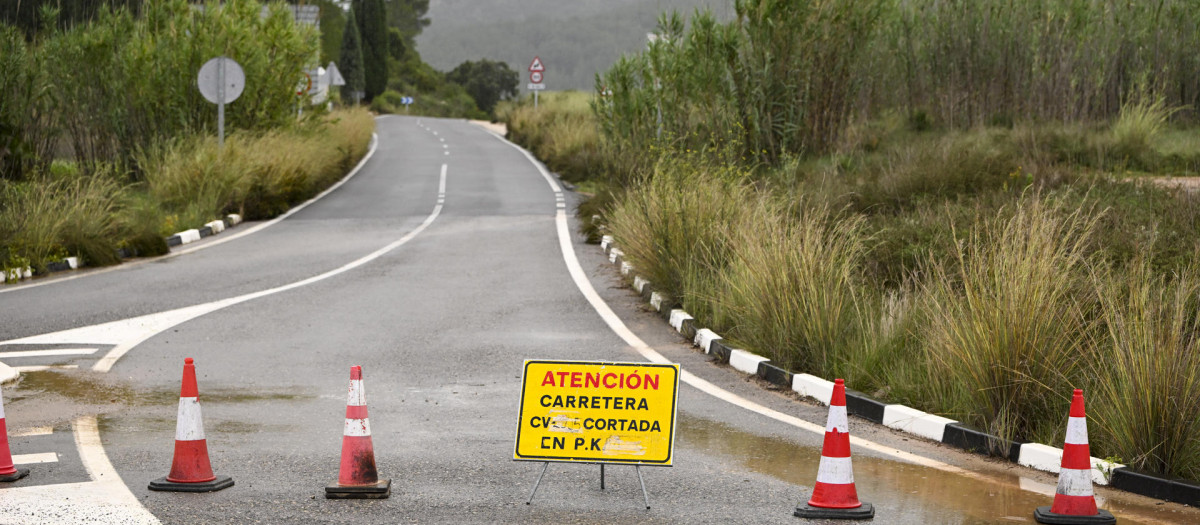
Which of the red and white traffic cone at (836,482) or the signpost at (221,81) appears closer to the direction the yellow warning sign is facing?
the red and white traffic cone

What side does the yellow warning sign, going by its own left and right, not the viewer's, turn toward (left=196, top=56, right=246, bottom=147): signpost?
back

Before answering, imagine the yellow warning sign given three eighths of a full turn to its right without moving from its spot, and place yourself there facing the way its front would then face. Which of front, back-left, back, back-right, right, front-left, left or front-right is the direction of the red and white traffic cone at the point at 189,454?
front-left

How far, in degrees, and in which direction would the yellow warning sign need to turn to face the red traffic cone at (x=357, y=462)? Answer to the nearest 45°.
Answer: approximately 90° to its right

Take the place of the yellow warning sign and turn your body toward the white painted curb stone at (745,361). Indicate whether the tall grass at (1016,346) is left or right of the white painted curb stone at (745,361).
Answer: right

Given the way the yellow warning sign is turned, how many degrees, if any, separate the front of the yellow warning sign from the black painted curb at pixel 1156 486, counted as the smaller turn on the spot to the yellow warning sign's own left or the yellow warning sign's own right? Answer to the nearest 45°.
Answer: approximately 90° to the yellow warning sign's own left

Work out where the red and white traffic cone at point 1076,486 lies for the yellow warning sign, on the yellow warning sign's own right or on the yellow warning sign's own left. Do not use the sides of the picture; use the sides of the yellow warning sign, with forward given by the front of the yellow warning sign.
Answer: on the yellow warning sign's own left

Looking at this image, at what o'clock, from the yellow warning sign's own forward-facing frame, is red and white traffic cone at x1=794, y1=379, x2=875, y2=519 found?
The red and white traffic cone is roughly at 10 o'clock from the yellow warning sign.

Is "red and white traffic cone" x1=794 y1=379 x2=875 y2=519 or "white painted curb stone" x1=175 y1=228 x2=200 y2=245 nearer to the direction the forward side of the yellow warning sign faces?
the red and white traffic cone

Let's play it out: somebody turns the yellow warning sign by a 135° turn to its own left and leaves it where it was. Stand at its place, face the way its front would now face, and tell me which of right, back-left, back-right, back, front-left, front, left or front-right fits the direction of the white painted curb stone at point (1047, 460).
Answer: front-right

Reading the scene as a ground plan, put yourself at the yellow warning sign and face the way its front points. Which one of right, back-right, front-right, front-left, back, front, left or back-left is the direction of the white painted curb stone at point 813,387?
back-left

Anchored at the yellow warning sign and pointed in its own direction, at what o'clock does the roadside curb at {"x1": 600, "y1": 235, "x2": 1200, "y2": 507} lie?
The roadside curb is roughly at 8 o'clock from the yellow warning sign.

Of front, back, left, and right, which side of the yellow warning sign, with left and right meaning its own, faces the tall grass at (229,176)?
back

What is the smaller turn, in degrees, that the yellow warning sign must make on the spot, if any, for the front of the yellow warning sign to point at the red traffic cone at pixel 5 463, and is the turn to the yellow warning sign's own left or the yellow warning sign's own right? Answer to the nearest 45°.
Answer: approximately 90° to the yellow warning sign's own right

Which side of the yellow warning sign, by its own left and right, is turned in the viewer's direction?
front

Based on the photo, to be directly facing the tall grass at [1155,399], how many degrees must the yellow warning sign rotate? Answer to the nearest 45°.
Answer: approximately 90° to its left
